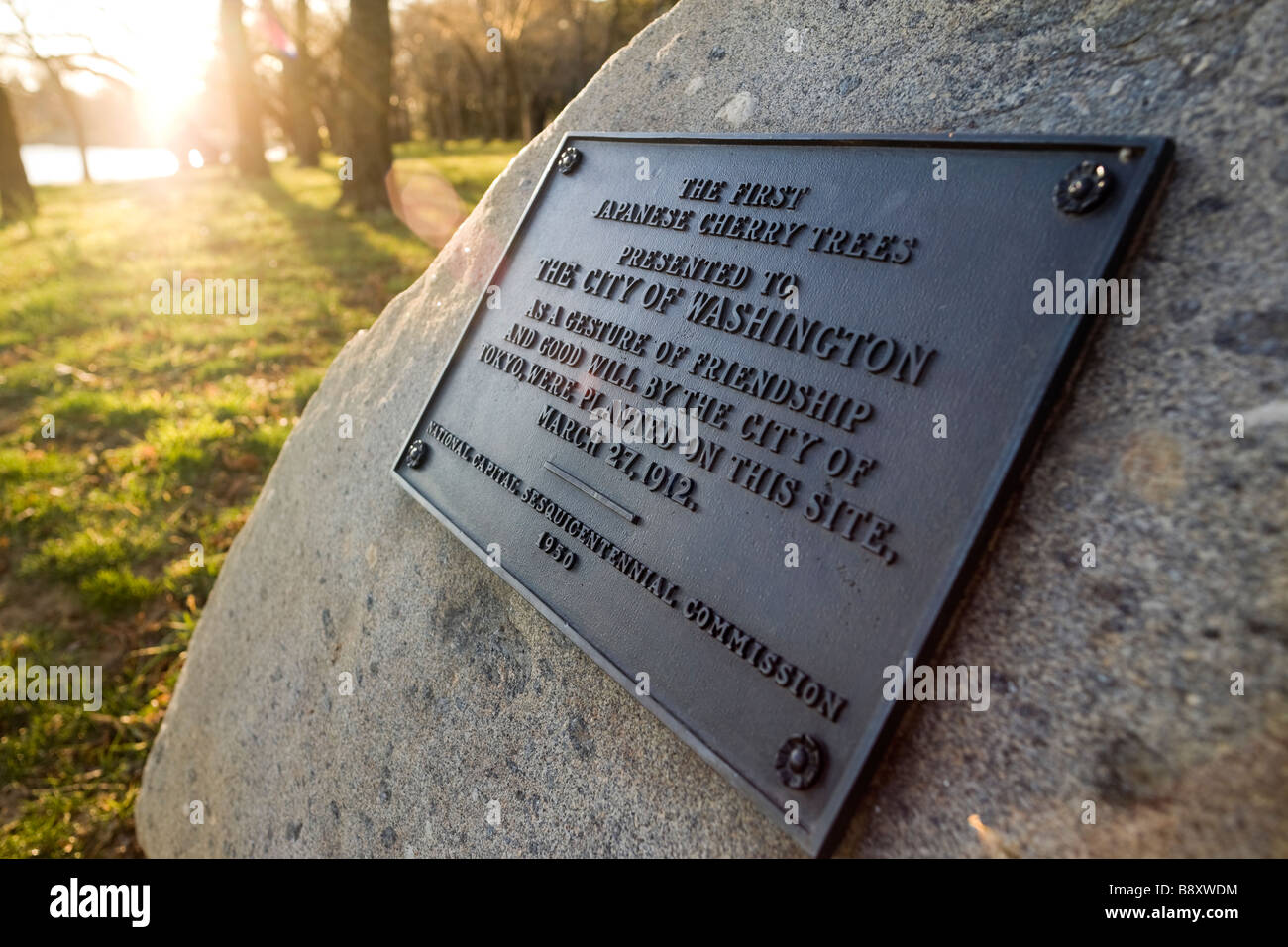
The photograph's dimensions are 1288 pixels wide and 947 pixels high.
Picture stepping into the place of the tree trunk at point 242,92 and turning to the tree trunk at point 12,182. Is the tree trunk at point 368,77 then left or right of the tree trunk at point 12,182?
left

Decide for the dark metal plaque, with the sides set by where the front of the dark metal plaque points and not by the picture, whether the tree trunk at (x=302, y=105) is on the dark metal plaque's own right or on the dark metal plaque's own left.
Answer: on the dark metal plaque's own right

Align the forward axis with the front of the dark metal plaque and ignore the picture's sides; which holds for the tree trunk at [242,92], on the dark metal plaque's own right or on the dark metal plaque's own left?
on the dark metal plaque's own right

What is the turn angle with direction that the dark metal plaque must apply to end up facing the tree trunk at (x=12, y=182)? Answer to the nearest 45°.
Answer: approximately 90° to its right

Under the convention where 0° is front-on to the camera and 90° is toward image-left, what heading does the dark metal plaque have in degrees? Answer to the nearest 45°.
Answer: approximately 45°
